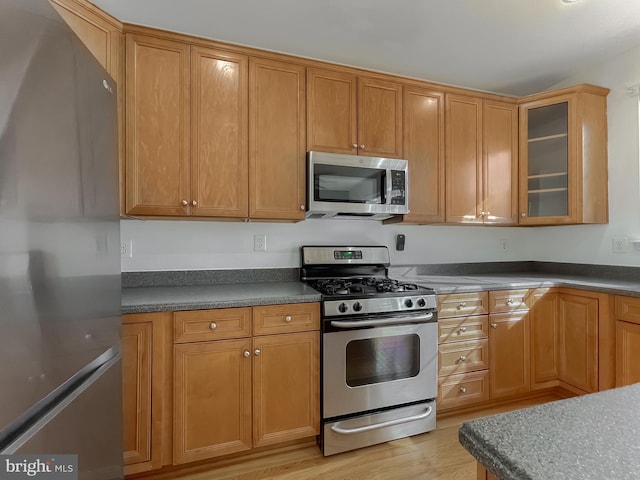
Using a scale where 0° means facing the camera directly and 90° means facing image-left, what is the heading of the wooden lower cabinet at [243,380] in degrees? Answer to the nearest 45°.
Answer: approximately 315°

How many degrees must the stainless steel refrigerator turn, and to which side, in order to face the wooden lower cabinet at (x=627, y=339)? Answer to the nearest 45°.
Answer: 0° — it already faces it

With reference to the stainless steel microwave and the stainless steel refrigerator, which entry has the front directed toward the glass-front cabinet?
the stainless steel refrigerator

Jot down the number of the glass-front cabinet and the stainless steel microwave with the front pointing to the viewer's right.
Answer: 0

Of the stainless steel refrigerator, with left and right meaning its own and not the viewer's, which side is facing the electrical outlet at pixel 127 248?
left

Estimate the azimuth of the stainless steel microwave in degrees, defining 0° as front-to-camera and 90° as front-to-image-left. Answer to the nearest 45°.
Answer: approximately 0°

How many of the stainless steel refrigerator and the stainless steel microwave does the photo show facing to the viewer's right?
1

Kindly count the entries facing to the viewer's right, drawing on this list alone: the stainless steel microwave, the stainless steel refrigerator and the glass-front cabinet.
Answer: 1

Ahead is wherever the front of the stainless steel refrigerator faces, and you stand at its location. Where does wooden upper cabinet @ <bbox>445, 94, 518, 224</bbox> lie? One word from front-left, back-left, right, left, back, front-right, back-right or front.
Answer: front

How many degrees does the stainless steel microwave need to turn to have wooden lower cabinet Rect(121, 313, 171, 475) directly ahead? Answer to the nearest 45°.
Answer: approximately 45° to its right

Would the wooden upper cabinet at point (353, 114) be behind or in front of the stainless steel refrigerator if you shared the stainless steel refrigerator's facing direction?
in front

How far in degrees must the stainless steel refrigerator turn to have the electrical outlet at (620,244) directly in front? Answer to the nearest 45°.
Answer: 0° — it already faces it
